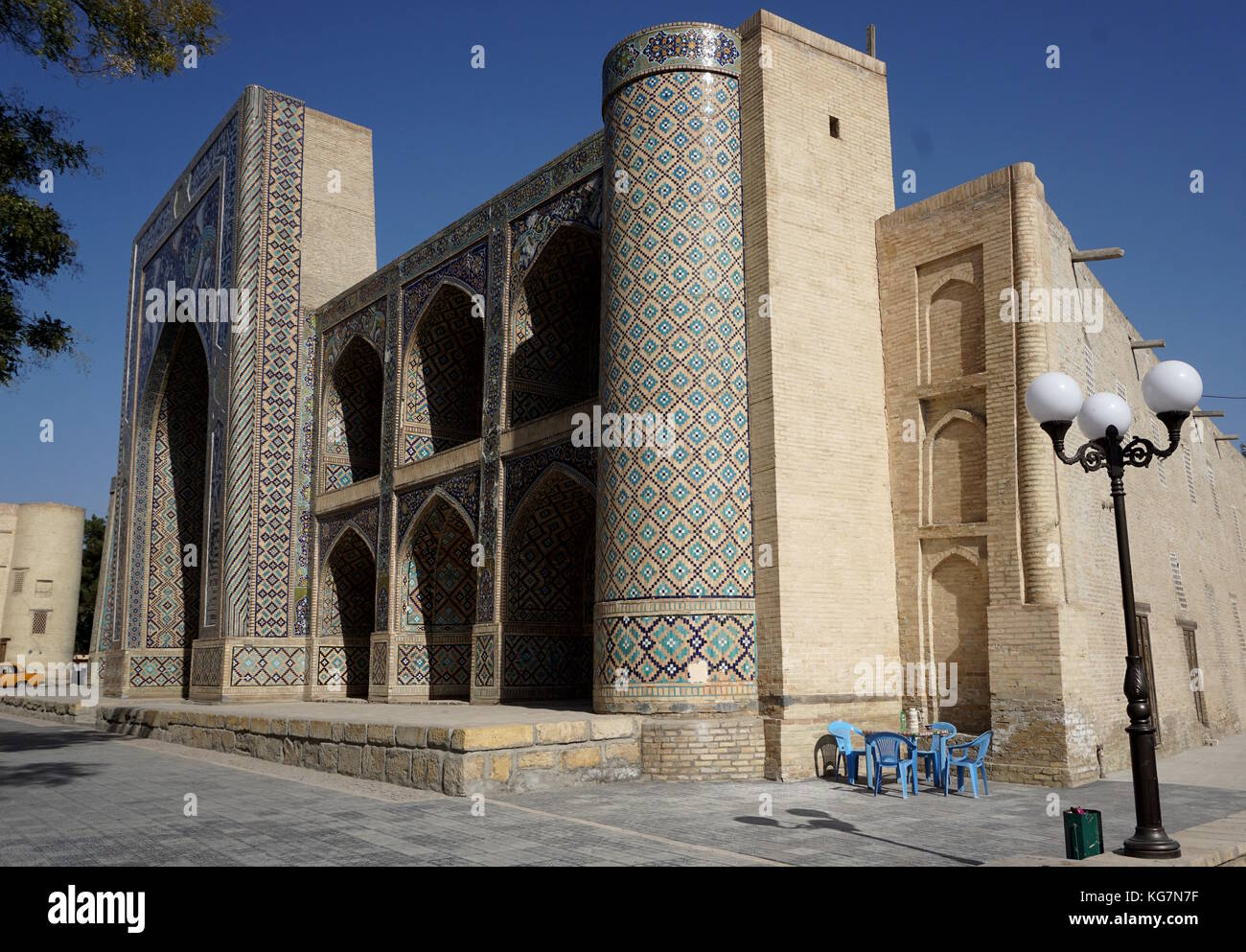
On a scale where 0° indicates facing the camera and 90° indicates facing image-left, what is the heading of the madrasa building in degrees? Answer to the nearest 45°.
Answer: approximately 45°

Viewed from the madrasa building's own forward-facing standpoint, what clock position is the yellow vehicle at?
The yellow vehicle is roughly at 3 o'clock from the madrasa building.

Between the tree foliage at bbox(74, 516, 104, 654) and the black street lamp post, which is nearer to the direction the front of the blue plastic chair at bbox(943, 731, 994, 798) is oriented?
the tree foliage

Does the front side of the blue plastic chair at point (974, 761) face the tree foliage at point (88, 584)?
yes

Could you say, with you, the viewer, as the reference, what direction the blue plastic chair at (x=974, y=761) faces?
facing away from the viewer and to the left of the viewer

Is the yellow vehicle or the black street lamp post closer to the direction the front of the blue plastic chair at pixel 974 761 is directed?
the yellow vehicle

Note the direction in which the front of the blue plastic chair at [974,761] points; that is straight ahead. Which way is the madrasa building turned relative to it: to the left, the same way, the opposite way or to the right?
to the left

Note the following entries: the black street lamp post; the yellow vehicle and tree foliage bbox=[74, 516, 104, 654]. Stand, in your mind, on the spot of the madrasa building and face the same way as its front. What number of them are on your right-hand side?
2

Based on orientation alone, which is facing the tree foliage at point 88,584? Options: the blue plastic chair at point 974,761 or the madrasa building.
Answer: the blue plastic chair
